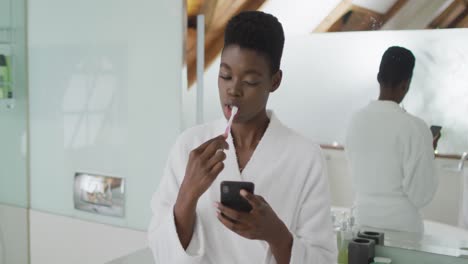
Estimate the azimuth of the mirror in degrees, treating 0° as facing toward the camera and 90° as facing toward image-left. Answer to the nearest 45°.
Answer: approximately 0°

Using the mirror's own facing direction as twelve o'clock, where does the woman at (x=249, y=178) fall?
The woman is roughly at 1 o'clock from the mirror.
